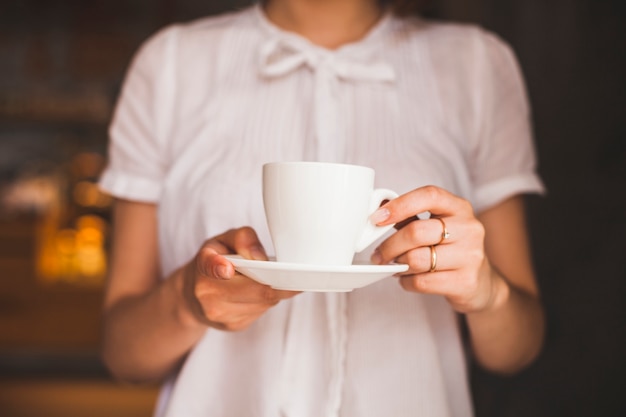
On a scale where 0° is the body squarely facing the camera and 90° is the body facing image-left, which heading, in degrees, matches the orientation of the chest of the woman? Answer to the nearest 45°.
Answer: approximately 0°
